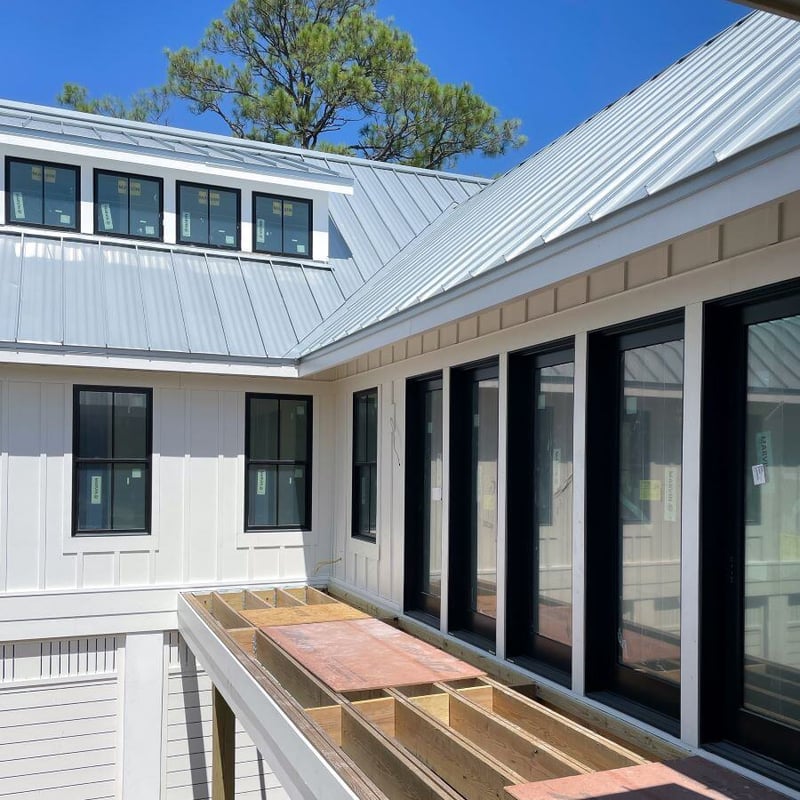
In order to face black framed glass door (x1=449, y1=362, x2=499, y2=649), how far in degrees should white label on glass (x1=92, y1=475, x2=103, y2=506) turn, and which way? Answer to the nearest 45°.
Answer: approximately 45° to its left

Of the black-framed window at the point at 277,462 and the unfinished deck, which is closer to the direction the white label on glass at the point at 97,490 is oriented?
the unfinished deck

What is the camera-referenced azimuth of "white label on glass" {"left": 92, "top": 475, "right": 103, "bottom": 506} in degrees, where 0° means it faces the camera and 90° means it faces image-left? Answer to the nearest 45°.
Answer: approximately 0°

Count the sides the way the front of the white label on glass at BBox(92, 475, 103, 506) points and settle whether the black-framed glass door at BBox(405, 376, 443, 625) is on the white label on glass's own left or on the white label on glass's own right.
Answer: on the white label on glass's own left

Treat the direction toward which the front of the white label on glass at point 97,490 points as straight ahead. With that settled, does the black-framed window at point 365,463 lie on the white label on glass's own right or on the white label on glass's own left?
on the white label on glass's own left

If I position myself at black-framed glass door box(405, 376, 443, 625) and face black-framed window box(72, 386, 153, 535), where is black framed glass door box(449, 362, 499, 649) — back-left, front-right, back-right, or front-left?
back-left
